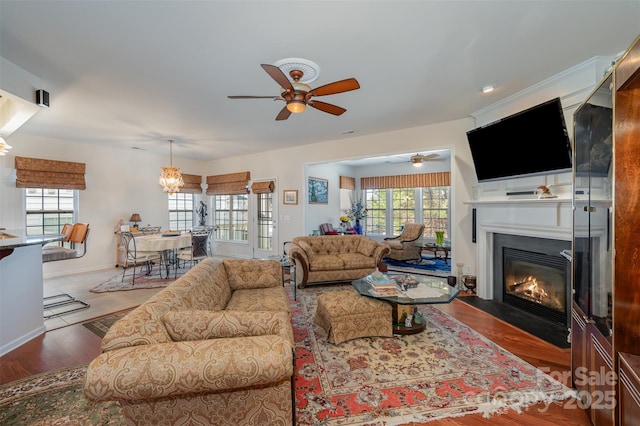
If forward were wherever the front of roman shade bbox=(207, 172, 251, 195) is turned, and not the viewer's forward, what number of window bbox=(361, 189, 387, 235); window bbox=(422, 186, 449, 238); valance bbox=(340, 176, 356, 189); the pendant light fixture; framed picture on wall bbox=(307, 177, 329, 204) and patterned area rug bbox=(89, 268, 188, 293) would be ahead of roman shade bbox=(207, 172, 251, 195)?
2

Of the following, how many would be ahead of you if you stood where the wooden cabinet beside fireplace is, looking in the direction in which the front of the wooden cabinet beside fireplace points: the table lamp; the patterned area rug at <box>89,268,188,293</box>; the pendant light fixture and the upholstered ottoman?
4

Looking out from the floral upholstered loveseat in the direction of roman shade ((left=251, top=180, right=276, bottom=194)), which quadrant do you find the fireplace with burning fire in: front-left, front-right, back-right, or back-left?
back-right

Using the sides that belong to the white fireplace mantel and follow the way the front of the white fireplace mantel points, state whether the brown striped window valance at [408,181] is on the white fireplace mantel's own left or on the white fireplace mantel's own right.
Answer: on the white fireplace mantel's own right

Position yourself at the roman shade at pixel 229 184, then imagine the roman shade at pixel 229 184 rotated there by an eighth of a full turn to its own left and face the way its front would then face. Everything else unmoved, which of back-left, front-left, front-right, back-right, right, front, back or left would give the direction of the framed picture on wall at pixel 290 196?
front-left

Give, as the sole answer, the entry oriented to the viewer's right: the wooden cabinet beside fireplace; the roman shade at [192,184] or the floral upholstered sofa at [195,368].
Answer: the floral upholstered sofa

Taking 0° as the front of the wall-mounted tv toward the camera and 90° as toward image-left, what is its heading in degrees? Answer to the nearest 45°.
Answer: approximately 45°

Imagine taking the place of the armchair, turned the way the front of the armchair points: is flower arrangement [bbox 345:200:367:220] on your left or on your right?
on your right

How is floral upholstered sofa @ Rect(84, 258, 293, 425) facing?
to the viewer's right

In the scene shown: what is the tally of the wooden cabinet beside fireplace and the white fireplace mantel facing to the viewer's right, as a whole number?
0

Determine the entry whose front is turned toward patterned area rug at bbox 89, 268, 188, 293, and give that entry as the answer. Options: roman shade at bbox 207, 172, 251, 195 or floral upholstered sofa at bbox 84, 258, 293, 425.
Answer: the roman shade

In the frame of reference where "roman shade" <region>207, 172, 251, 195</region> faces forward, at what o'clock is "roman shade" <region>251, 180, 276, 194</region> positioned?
"roman shade" <region>251, 180, 276, 194</region> is roughly at 9 o'clock from "roman shade" <region>207, 172, 251, 195</region>.

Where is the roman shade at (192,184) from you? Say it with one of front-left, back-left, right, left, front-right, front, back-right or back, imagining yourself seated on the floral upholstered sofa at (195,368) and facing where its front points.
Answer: left

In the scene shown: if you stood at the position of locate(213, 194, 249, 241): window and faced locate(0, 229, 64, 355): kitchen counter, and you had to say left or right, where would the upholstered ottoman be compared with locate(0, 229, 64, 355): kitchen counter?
left

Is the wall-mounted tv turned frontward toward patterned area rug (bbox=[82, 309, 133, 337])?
yes

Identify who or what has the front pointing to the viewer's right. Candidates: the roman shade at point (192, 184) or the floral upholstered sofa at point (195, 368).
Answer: the floral upholstered sofa

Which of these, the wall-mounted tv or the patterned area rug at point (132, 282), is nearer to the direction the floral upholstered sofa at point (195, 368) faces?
the wall-mounted tv

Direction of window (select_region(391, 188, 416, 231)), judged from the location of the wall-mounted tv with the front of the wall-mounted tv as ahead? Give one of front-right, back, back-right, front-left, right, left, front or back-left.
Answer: right

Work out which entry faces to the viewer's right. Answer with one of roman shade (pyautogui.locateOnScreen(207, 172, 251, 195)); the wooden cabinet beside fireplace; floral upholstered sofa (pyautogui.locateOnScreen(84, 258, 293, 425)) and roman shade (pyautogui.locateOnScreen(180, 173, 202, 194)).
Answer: the floral upholstered sofa

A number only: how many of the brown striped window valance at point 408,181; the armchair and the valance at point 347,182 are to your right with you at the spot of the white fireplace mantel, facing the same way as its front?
3

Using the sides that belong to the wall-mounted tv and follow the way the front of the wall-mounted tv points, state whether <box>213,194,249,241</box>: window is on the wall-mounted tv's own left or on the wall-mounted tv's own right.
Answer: on the wall-mounted tv's own right

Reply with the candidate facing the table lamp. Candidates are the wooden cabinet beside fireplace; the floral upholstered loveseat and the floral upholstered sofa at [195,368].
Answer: the wooden cabinet beside fireplace
